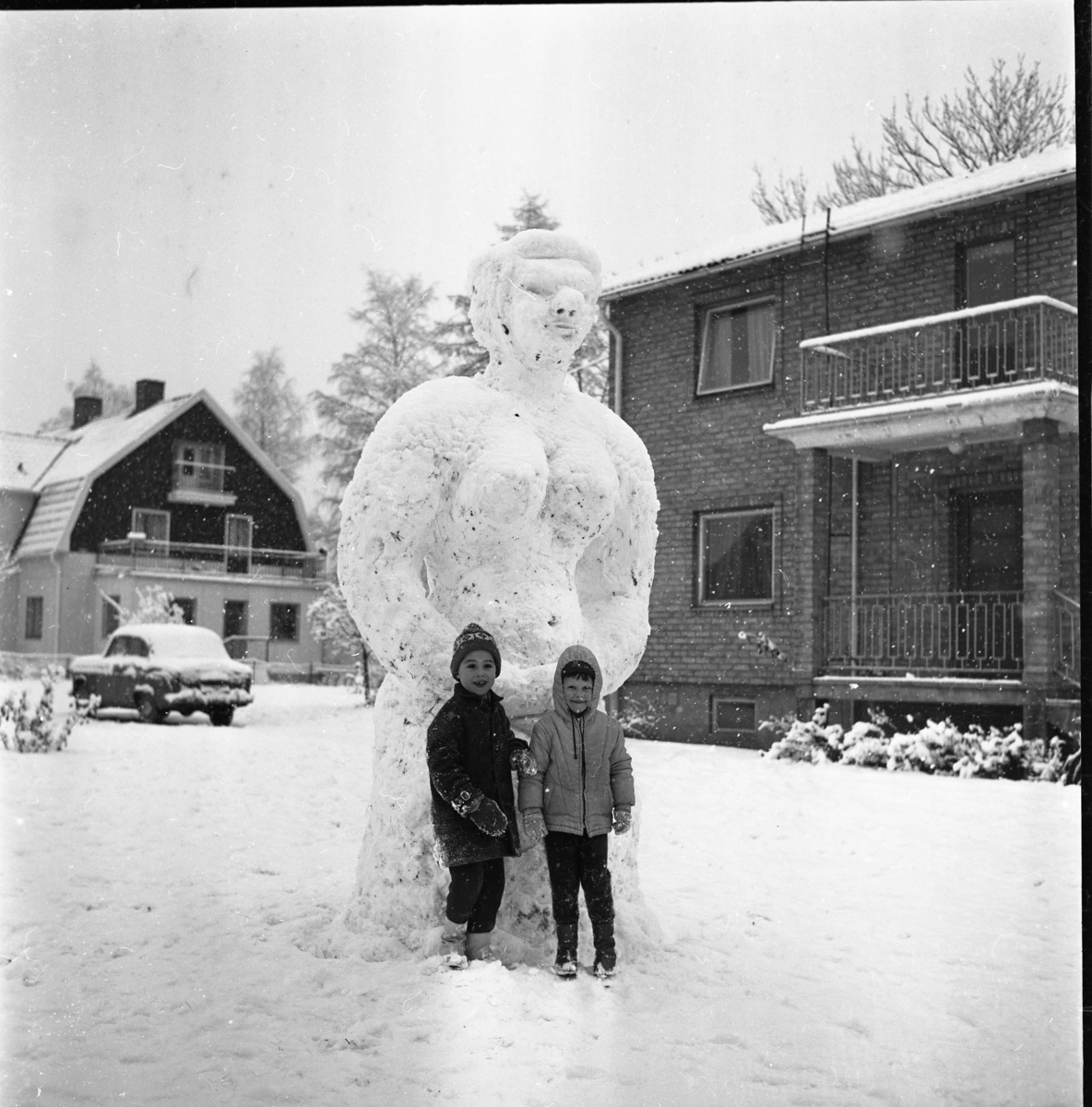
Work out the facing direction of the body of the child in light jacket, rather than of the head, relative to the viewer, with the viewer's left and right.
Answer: facing the viewer

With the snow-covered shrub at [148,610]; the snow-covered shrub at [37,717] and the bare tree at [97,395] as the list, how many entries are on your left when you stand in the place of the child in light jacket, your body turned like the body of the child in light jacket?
0

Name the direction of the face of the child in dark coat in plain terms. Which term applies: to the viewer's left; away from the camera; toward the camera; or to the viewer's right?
toward the camera

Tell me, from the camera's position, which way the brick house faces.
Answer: facing the viewer and to the left of the viewer

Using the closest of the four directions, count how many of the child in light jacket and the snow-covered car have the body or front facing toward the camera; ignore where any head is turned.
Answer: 1

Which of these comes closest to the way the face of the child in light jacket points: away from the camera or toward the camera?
toward the camera

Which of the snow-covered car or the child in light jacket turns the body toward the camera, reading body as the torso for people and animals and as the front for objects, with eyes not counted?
the child in light jacket
